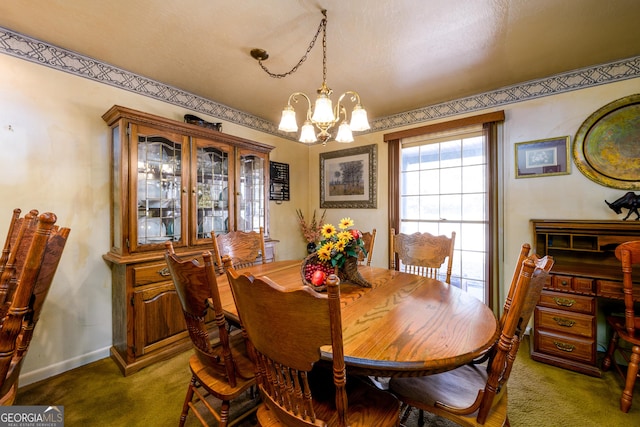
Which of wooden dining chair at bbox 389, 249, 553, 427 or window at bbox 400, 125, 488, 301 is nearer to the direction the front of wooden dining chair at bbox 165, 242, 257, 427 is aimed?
the window

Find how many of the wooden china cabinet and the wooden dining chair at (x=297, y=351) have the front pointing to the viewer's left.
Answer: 0

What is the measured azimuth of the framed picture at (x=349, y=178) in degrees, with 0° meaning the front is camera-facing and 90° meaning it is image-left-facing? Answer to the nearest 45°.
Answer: approximately 45°

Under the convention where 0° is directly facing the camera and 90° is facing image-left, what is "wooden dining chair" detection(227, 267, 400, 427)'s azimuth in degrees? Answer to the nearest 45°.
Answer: approximately 225°

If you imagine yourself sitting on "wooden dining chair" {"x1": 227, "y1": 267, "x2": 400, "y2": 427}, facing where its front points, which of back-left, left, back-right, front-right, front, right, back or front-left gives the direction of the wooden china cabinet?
left

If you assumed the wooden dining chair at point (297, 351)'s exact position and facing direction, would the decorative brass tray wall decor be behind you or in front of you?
in front

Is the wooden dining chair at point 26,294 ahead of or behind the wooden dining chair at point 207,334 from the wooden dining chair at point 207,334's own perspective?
behind

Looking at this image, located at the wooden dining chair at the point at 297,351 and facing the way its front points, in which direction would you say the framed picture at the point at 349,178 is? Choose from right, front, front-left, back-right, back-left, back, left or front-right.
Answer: front-left

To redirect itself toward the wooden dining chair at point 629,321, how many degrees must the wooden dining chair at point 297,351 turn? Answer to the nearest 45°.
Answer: approximately 45° to its right
